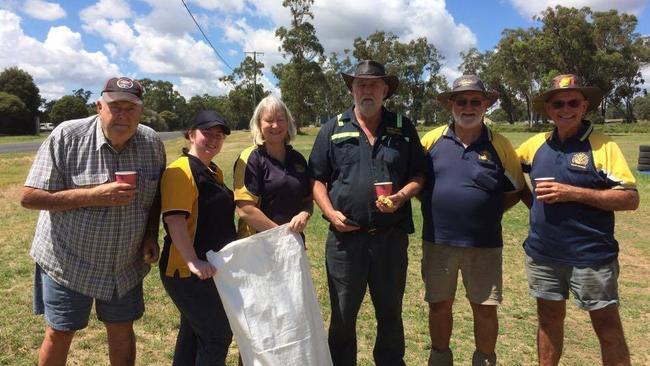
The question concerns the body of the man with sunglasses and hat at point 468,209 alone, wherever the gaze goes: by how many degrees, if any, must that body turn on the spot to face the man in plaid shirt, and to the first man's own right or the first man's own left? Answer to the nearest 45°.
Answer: approximately 45° to the first man's own right

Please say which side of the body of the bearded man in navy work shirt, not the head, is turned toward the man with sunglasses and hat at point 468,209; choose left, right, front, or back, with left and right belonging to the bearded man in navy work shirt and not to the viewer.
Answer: left

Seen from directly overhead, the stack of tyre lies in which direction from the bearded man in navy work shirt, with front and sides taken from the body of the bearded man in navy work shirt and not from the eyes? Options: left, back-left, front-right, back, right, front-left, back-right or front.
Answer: back-left

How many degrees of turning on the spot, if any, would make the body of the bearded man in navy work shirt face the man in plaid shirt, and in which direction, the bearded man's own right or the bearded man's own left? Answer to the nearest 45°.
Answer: approximately 45° to the bearded man's own right

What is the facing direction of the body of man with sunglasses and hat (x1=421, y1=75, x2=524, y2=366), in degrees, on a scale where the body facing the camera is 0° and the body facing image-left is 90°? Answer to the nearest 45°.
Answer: approximately 0°

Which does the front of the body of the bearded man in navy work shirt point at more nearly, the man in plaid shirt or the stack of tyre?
the man in plaid shirt

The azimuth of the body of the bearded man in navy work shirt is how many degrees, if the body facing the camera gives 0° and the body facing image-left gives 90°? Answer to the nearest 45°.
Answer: approximately 0°

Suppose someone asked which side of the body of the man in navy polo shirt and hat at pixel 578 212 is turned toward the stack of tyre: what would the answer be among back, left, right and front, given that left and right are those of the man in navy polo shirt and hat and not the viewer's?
back

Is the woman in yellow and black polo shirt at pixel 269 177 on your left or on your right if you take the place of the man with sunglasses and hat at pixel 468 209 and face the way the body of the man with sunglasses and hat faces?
on your right

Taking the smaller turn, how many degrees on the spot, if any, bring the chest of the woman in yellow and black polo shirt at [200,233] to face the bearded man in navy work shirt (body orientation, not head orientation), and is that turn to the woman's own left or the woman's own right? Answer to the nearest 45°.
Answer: approximately 45° to the woman's own left
